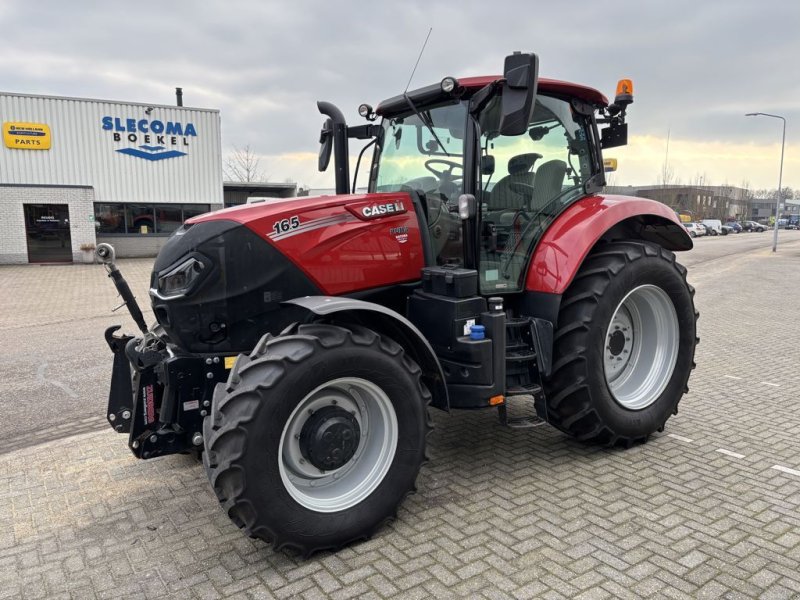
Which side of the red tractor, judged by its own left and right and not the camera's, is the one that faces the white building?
right

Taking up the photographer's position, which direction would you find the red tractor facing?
facing the viewer and to the left of the viewer
